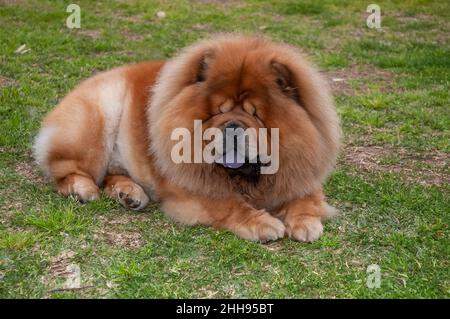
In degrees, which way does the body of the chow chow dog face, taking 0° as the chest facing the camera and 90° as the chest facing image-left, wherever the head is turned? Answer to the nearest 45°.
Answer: approximately 315°
